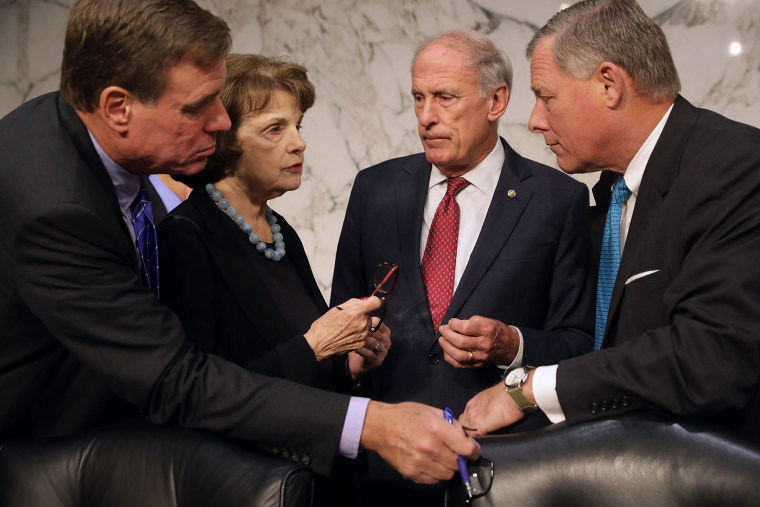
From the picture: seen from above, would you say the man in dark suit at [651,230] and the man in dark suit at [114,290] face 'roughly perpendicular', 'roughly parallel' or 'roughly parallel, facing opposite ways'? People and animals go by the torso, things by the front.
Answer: roughly parallel, facing opposite ways

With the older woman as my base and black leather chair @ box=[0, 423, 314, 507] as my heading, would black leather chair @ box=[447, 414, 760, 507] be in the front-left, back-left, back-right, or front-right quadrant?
front-left

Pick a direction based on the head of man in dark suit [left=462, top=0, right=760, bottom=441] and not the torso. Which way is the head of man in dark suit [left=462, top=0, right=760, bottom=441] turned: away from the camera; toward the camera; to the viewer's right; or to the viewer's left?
to the viewer's left

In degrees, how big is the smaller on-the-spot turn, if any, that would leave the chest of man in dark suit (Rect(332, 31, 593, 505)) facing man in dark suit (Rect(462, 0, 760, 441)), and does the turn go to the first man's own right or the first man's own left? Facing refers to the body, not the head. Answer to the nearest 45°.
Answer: approximately 90° to the first man's own left

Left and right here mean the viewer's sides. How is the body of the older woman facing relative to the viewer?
facing the viewer and to the right of the viewer

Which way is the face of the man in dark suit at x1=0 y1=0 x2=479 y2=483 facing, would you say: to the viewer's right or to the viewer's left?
to the viewer's right

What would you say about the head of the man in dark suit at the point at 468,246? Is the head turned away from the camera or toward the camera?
toward the camera

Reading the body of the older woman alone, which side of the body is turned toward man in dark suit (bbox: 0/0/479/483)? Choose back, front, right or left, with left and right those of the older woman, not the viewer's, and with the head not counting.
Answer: right

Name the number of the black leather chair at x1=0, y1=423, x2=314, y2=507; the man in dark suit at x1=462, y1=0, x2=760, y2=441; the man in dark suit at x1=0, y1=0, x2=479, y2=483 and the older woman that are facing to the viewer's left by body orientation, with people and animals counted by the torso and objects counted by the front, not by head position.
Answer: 1

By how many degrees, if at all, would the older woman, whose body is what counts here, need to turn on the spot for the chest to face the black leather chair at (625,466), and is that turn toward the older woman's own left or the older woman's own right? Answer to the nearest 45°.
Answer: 0° — they already face it

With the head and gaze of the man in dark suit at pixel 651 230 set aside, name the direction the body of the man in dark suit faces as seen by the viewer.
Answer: to the viewer's left

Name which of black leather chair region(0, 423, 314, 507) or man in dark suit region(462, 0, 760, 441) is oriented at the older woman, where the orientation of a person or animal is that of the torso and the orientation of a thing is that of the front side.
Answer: the man in dark suit

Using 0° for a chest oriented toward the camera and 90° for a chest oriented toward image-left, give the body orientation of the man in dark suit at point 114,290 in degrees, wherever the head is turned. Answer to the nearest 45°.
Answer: approximately 270°

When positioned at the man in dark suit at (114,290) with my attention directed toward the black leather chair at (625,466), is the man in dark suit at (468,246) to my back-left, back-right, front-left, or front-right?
front-left

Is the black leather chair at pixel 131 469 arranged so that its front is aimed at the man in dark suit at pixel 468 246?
no

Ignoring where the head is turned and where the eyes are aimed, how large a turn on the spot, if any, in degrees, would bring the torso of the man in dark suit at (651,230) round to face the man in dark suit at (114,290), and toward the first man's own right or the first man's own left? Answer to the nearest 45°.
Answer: approximately 45° to the first man's own left
